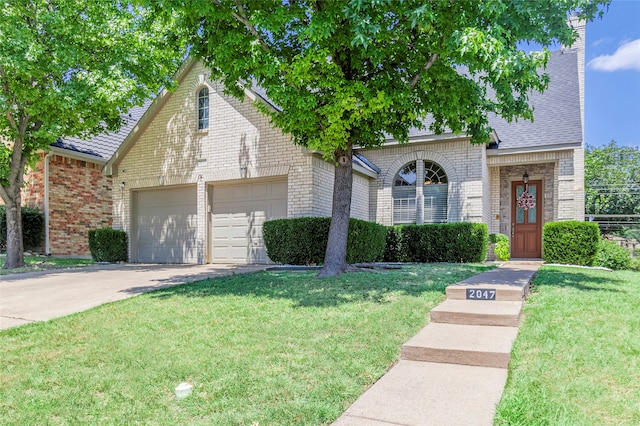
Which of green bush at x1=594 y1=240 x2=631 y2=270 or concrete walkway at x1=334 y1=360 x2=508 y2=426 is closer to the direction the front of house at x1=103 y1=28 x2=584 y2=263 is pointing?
the concrete walkway

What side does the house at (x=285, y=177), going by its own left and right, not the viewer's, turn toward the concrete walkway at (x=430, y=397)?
front

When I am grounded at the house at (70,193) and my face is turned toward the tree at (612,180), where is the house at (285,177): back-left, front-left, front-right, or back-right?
front-right

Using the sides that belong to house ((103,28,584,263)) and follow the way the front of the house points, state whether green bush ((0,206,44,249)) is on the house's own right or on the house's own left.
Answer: on the house's own right

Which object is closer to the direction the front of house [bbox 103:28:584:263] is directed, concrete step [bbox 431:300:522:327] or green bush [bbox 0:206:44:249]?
the concrete step

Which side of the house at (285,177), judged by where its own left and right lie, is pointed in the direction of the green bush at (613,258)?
left

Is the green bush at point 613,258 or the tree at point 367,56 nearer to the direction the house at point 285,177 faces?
the tree

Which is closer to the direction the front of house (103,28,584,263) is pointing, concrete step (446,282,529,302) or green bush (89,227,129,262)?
the concrete step

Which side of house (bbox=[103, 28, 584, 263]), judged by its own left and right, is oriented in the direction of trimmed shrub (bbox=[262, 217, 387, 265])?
front

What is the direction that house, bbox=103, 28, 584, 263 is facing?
toward the camera

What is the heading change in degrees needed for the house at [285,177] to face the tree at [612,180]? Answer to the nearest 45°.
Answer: approximately 135° to its left

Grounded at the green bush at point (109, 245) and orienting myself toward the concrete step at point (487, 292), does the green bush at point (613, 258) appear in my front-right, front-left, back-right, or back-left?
front-left

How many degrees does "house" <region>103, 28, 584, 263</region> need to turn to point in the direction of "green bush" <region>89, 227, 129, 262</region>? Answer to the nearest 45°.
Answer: approximately 90° to its right
